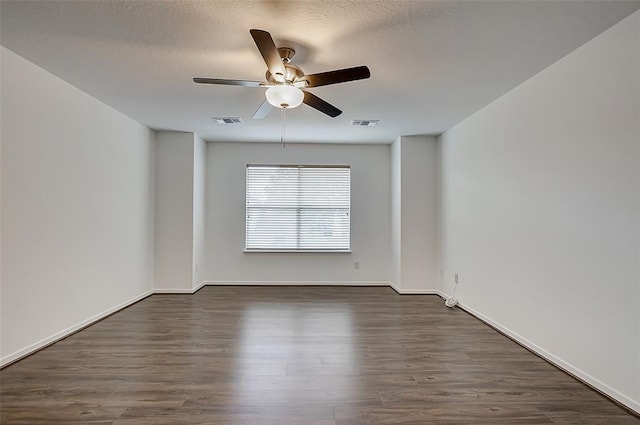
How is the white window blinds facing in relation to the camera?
toward the camera

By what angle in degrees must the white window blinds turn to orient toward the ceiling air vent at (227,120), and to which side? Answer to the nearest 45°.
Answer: approximately 45° to its right

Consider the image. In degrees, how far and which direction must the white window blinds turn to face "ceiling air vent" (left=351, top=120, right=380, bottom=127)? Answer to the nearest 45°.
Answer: approximately 45° to its left

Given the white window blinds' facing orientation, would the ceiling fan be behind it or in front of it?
in front

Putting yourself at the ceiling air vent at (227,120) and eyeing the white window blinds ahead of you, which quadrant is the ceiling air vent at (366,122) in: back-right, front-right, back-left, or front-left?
front-right

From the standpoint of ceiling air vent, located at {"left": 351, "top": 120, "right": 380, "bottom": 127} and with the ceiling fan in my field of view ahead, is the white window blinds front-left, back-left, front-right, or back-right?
back-right

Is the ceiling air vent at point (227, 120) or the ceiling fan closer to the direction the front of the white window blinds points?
the ceiling fan

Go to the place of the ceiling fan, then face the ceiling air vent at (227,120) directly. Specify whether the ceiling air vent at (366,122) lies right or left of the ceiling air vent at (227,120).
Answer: right
